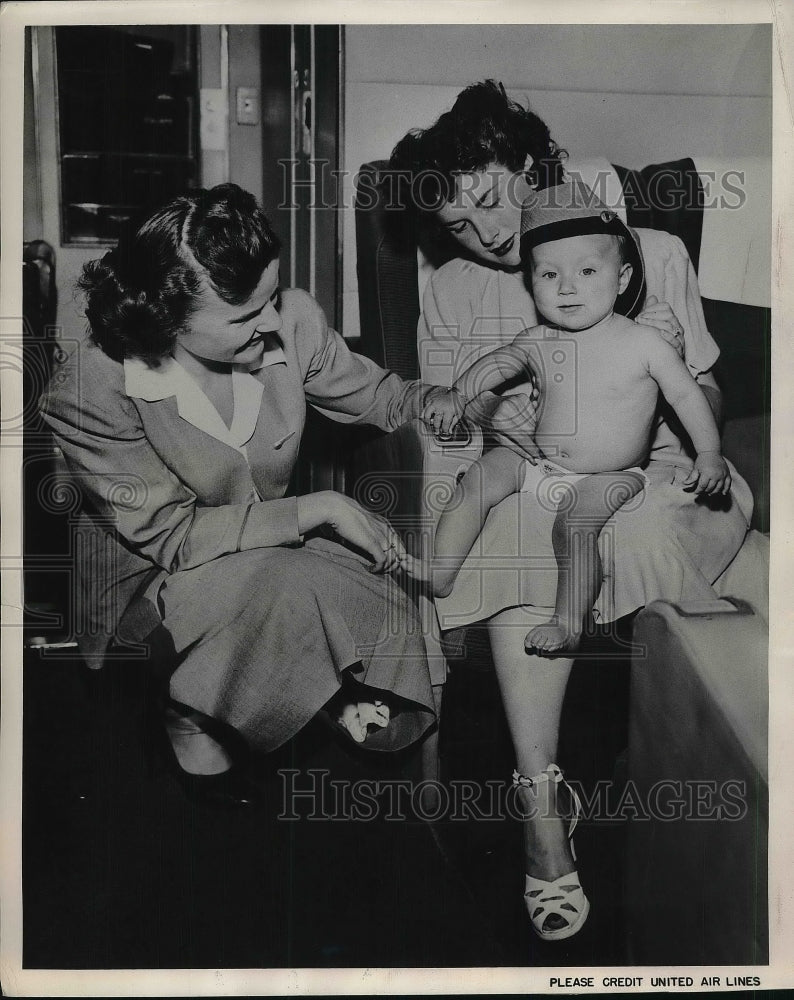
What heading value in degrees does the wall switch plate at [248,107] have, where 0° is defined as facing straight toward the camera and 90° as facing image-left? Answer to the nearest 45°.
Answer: approximately 0°

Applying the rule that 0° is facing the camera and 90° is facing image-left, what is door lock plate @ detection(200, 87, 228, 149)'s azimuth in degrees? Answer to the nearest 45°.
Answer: approximately 0°

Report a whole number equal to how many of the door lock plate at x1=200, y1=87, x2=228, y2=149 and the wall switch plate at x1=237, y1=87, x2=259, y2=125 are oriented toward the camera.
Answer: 2
